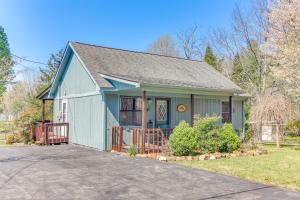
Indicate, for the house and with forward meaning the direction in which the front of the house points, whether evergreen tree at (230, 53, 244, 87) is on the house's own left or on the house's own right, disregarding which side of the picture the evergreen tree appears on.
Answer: on the house's own left

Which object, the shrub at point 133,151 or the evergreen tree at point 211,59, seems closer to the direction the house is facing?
the shrub

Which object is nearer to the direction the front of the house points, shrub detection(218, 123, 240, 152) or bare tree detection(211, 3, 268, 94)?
the shrub

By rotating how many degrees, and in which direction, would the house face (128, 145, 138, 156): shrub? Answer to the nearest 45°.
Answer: approximately 45° to its right

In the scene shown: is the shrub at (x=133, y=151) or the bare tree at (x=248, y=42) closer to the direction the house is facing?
the shrub

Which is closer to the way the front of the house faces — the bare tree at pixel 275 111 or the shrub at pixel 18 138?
the bare tree

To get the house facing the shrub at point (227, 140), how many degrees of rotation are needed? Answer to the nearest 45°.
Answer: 0° — it already faces it

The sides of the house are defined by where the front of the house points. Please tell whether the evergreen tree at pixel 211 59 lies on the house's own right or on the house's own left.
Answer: on the house's own left

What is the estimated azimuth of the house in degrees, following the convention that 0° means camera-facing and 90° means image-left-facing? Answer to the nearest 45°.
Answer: approximately 315°

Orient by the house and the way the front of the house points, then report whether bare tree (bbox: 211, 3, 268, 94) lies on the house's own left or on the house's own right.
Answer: on the house's own left
